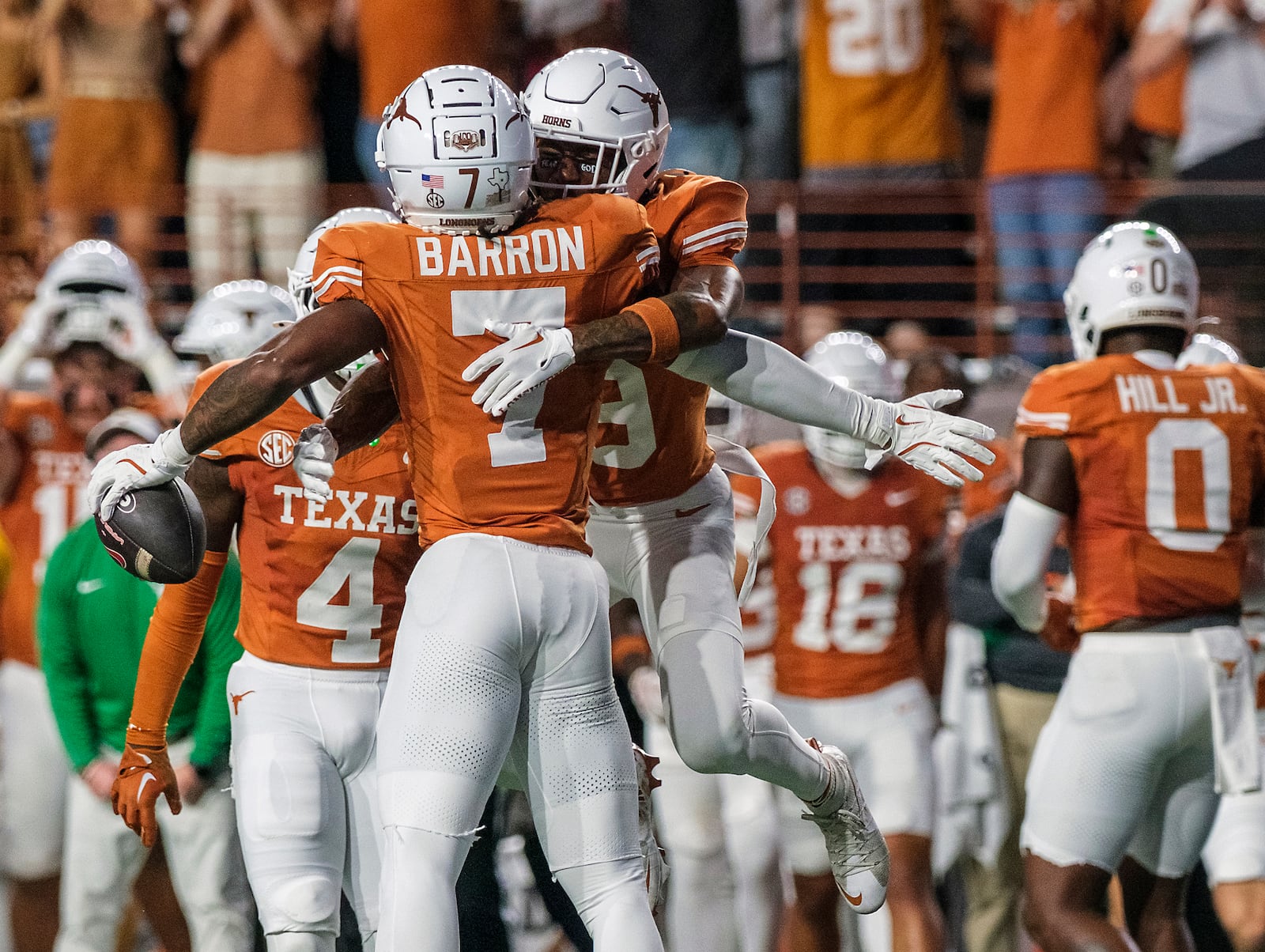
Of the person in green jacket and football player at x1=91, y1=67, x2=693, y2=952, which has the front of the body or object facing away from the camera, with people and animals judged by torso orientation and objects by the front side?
the football player

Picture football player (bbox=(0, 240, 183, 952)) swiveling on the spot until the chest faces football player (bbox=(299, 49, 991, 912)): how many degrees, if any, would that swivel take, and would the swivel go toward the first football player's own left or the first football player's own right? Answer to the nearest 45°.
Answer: approximately 45° to the first football player's own left

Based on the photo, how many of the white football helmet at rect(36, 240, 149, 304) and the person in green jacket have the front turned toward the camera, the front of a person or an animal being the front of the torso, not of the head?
2

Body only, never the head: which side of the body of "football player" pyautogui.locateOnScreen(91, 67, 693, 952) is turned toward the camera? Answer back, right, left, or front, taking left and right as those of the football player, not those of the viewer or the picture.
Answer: back

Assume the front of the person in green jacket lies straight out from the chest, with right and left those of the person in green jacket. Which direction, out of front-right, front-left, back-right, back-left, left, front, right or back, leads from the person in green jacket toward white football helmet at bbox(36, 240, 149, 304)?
back

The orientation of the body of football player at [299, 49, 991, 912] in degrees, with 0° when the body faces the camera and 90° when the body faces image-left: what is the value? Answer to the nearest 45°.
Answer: approximately 45°

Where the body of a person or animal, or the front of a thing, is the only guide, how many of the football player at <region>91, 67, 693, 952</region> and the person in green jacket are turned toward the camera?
1

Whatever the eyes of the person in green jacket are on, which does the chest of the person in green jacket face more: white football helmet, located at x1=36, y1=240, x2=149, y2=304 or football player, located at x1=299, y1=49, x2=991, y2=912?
the football player
